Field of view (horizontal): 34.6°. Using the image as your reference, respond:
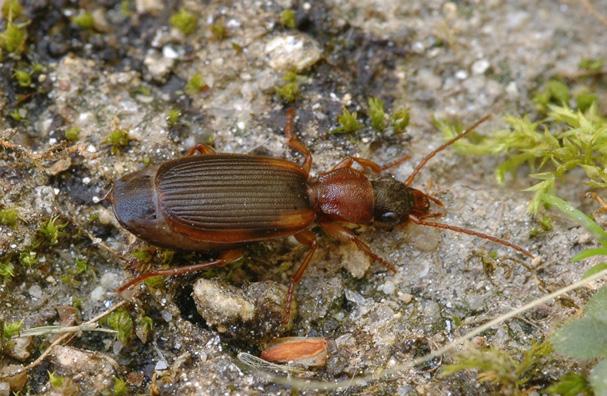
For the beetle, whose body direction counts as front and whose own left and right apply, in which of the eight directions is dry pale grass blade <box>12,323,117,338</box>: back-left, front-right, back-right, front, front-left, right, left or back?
back-right

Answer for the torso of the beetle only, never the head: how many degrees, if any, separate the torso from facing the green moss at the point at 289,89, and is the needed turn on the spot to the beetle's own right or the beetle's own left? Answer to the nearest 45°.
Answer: approximately 90° to the beetle's own left

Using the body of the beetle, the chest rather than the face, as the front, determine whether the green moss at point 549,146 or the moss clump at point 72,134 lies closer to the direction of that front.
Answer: the green moss

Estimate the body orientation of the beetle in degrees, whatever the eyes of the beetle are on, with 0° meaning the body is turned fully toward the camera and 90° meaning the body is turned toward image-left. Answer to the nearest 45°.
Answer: approximately 270°

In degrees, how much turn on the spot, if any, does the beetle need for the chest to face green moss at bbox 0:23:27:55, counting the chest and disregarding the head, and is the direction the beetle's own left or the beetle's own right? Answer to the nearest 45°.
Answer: approximately 135° to the beetle's own left

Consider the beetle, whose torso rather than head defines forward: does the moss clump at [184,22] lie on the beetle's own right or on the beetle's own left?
on the beetle's own left

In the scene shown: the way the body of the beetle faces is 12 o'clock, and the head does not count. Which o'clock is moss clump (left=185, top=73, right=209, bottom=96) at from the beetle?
The moss clump is roughly at 8 o'clock from the beetle.
